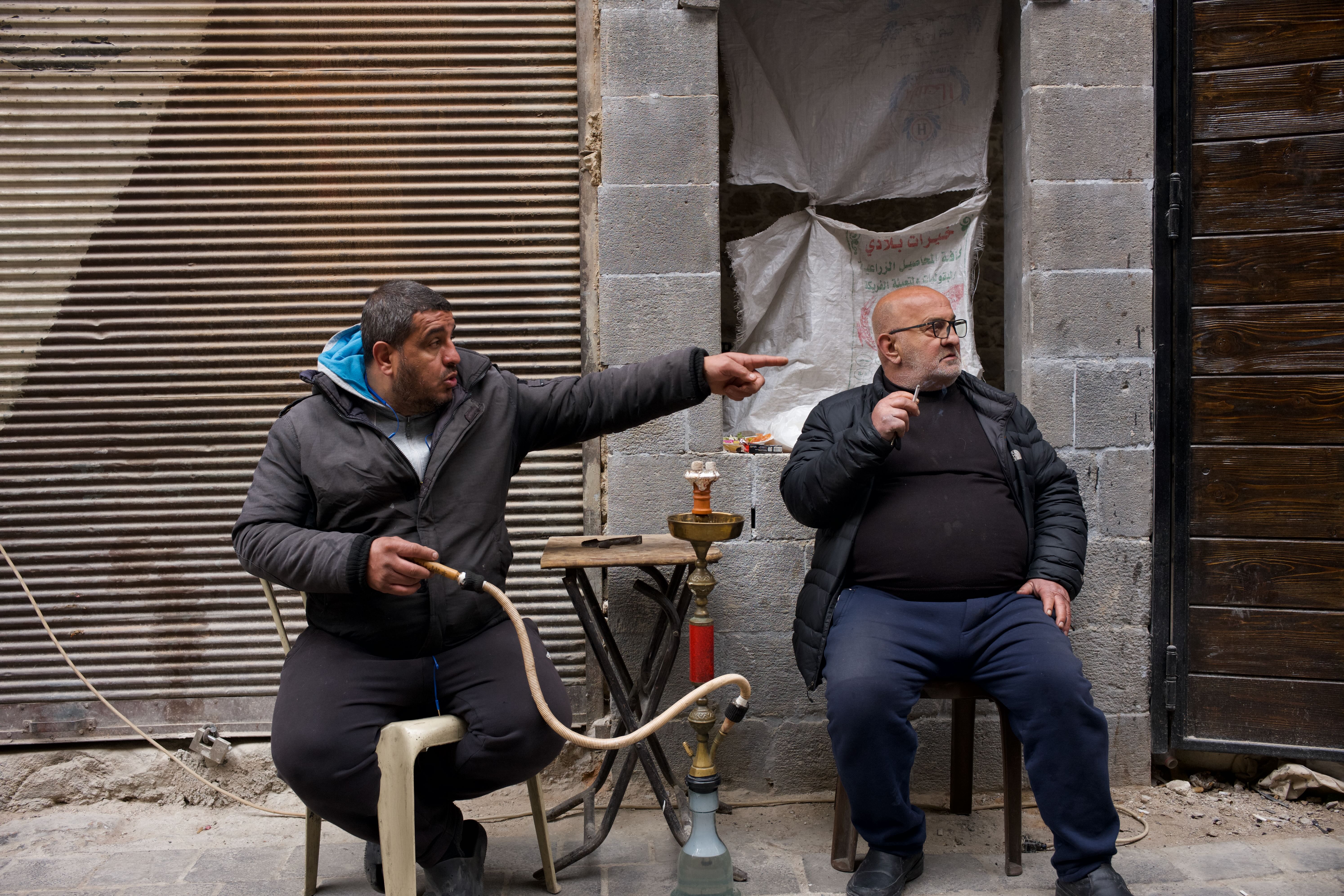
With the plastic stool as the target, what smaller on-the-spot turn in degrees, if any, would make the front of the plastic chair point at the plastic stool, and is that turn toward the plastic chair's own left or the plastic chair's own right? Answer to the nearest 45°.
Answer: approximately 45° to the plastic chair's own left

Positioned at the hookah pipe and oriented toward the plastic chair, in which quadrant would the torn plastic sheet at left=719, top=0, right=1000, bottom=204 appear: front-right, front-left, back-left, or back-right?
back-right

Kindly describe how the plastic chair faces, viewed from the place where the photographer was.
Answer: facing the viewer and to the right of the viewer

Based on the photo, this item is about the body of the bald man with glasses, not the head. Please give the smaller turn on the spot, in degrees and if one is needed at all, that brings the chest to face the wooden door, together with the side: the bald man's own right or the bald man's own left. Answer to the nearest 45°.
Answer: approximately 135° to the bald man's own left

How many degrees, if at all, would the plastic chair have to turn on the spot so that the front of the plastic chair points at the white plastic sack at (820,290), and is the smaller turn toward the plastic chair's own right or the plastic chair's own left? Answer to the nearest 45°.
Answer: approximately 90° to the plastic chair's own left

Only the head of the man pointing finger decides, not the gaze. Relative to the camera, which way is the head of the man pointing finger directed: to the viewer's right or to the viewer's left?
to the viewer's right

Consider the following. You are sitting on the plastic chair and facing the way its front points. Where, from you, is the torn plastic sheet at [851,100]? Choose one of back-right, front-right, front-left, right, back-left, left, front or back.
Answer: left

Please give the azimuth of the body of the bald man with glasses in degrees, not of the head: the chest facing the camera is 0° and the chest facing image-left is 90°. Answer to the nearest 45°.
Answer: approximately 0°

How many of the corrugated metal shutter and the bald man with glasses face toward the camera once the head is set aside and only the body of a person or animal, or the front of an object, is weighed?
2

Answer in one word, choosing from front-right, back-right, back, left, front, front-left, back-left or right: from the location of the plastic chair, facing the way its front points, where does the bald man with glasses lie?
front-left

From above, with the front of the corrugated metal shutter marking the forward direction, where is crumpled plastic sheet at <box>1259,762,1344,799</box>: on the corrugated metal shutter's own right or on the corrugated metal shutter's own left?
on the corrugated metal shutter's own left

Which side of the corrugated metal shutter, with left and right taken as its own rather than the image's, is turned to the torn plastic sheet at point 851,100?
left

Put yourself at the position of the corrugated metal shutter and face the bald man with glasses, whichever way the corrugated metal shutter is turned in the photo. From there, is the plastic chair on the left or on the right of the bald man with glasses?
right

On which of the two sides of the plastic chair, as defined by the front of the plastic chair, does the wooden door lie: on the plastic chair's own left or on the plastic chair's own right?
on the plastic chair's own left

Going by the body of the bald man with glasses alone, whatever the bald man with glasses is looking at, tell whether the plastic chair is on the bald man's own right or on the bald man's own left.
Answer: on the bald man's own right
